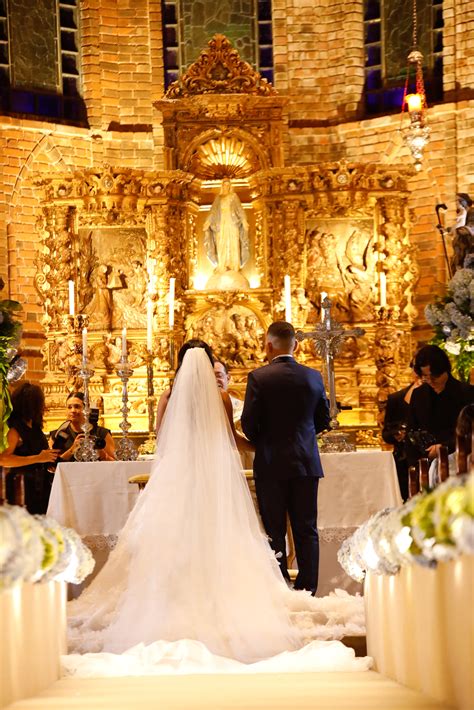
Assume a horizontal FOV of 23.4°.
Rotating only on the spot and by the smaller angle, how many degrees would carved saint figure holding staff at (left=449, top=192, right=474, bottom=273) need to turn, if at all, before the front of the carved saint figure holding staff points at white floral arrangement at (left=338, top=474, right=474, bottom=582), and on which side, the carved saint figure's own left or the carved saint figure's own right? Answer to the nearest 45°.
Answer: approximately 45° to the carved saint figure's own left

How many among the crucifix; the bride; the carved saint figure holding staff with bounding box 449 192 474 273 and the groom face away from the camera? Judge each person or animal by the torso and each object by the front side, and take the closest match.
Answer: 2

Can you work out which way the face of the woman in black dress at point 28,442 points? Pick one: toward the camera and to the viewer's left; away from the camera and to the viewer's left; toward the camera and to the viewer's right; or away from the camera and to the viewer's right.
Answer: away from the camera and to the viewer's right

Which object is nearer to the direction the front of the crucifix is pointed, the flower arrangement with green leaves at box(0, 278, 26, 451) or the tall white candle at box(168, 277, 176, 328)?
the flower arrangement with green leaves

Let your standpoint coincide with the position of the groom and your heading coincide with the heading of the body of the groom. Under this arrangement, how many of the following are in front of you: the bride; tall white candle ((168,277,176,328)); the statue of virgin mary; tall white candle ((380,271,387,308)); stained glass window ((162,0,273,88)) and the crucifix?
5

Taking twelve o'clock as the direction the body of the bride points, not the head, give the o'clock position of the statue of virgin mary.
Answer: The statue of virgin mary is roughly at 12 o'clock from the bride.

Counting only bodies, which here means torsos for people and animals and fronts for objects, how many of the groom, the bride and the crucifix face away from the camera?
2

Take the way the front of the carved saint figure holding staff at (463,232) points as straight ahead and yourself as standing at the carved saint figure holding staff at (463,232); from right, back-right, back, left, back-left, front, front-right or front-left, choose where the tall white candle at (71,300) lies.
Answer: front-right

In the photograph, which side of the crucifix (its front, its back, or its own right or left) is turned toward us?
front

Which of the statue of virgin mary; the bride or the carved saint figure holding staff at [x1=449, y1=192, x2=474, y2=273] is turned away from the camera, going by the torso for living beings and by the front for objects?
the bride

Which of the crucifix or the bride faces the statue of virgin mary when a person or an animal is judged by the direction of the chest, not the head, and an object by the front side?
the bride

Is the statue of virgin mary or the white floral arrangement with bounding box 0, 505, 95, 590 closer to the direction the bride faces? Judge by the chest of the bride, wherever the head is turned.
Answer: the statue of virgin mary

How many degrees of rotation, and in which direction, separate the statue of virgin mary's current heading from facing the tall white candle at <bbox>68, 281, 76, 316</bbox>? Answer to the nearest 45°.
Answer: approximately 45° to its right

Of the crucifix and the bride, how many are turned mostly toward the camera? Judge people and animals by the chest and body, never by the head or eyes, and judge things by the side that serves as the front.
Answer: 1

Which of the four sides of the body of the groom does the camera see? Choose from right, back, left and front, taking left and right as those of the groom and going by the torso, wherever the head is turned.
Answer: back

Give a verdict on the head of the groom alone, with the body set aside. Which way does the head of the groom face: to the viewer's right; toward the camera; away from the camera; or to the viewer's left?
away from the camera

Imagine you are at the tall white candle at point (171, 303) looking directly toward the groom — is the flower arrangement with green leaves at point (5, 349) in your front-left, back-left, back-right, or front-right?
front-right

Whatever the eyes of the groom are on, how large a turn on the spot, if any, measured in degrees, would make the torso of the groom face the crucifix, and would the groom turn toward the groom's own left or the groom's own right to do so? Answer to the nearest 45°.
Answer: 0° — they already face it

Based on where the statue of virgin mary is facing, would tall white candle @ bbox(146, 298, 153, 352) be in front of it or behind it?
in front

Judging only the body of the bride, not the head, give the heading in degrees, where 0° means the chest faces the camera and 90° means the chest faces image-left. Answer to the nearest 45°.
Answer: approximately 180°

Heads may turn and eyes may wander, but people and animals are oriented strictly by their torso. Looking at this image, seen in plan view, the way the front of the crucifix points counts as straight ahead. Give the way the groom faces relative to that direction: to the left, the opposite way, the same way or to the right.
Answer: the opposite way

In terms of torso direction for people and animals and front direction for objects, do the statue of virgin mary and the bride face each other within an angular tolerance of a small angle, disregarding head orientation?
yes
